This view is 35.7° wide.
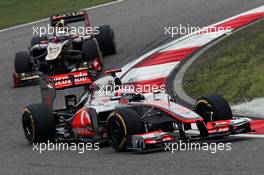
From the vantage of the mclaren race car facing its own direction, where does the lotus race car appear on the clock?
The lotus race car is roughly at 7 o'clock from the mclaren race car.
